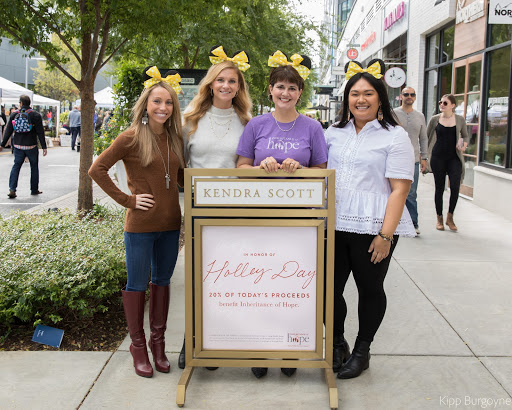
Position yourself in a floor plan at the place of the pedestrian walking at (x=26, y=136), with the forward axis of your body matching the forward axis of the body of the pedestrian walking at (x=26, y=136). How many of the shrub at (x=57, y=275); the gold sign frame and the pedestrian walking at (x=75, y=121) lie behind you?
2

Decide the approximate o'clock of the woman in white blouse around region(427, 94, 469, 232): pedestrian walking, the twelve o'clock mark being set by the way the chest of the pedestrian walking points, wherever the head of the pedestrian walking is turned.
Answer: The woman in white blouse is roughly at 12 o'clock from the pedestrian walking.

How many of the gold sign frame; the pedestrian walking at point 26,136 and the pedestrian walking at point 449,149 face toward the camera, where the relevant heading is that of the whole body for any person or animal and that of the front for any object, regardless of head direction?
2

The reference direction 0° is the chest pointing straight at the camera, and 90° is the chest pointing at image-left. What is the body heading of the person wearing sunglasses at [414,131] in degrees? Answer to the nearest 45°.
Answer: approximately 0°

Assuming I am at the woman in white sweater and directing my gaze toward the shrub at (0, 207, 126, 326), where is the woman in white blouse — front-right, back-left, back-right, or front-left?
back-right

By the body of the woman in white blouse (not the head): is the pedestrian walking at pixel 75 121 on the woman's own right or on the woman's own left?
on the woman's own right
